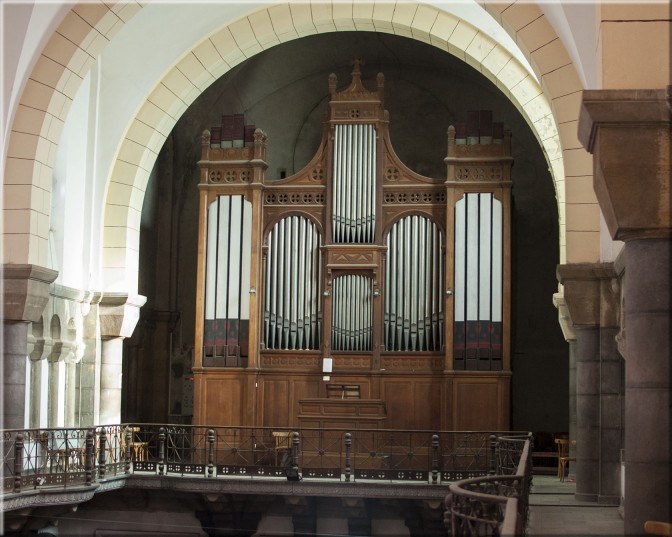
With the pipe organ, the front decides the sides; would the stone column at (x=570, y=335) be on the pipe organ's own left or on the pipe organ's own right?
on the pipe organ's own left

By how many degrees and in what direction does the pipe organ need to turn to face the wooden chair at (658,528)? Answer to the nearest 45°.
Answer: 0° — it already faces it

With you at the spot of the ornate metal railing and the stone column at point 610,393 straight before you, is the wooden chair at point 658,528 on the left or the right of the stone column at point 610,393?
right

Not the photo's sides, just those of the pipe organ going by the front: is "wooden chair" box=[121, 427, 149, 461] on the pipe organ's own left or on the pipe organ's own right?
on the pipe organ's own right

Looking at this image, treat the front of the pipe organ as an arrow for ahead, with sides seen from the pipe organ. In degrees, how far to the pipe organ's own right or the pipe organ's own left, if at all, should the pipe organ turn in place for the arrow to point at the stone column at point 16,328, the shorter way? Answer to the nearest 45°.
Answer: approximately 45° to the pipe organ's own right

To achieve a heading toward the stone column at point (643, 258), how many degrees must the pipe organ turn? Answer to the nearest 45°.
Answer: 0° — it already faces it

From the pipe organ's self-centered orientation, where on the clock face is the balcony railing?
The balcony railing is roughly at 12 o'clock from the pipe organ.

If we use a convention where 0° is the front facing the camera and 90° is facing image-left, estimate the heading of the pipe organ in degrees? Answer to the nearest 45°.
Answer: approximately 0°

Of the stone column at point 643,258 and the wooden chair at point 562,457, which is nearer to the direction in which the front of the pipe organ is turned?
the stone column

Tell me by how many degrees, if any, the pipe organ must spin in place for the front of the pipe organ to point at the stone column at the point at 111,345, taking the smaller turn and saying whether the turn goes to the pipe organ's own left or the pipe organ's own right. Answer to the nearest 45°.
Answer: approximately 90° to the pipe organ's own right
